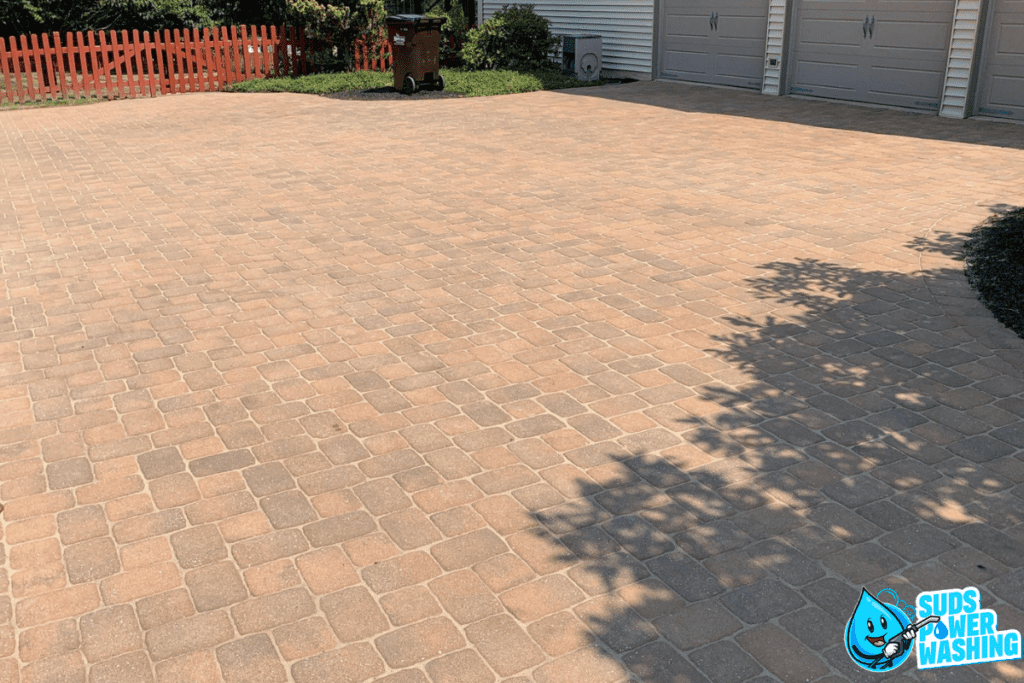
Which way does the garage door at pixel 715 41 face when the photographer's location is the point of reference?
facing the viewer and to the left of the viewer

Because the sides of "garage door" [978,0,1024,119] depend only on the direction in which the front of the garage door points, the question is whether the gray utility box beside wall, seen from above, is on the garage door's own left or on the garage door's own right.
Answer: on the garage door's own right

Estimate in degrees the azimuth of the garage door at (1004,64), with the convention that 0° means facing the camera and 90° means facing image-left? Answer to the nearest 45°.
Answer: approximately 0°

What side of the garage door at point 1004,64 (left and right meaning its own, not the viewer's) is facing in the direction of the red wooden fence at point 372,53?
right

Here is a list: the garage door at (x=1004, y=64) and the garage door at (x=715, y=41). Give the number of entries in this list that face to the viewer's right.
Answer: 0

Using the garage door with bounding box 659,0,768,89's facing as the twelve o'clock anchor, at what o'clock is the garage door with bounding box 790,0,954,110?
the garage door with bounding box 790,0,954,110 is roughly at 9 o'clock from the garage door with bounding box 659,0,768,89.

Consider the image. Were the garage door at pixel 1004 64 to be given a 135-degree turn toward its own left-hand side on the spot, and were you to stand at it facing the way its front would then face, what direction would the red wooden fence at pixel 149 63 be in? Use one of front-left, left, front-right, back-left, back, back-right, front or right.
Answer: back-left

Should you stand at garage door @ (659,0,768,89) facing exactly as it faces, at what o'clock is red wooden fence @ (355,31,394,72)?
The red wooden fence is roughly at 2 o'clock from the garage door.

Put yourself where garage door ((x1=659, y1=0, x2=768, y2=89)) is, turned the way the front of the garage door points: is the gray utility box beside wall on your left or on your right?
on your right

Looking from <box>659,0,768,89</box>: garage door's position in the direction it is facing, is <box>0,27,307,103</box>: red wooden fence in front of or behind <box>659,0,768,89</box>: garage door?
in front

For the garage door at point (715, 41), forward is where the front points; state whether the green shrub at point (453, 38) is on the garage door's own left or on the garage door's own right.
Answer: on the garage door's own right
